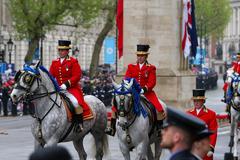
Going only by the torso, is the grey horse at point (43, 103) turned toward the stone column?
no

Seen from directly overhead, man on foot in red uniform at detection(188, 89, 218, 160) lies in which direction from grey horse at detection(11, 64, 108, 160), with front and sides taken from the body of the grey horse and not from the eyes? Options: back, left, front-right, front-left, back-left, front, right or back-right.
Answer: left

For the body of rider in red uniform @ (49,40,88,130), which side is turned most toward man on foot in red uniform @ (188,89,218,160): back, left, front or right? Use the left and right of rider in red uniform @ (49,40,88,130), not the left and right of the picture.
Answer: left

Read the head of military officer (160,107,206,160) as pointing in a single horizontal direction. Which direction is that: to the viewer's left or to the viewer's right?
to the viewer's left

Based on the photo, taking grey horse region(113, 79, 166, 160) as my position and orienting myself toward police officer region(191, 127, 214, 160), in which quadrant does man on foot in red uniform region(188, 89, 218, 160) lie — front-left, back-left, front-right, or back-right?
front-left

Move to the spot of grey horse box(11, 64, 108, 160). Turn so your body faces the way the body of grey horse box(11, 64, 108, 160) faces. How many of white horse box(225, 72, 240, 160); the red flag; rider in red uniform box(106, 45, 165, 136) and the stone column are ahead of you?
0

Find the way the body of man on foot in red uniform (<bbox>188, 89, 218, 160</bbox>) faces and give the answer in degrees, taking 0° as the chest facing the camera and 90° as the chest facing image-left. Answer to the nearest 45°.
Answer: approximately 45°

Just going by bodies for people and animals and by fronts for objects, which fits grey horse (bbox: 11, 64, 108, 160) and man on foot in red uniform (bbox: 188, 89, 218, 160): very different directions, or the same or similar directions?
same or similar directions

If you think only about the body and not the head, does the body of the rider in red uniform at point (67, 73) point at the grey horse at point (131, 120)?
no

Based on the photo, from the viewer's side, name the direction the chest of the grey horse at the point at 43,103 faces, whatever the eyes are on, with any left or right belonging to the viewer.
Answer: facing the viewer and to the left of the viewer

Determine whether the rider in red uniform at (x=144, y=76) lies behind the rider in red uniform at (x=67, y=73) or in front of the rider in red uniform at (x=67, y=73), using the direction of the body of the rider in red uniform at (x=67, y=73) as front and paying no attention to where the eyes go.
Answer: behind

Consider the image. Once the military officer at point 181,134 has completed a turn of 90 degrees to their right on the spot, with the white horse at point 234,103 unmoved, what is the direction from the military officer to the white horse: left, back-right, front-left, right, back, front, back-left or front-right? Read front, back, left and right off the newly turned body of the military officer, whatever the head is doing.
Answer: front
